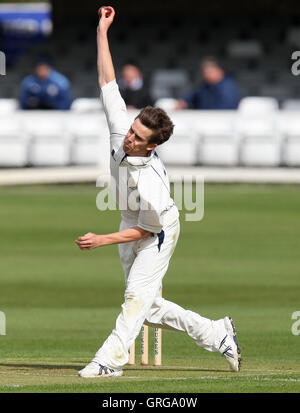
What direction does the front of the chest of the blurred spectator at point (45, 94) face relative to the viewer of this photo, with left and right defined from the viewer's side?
facing the viewer

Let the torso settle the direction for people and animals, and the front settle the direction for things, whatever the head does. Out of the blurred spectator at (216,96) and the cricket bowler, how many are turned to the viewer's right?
0

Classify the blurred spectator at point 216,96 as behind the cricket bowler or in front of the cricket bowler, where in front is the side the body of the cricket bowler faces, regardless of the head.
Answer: behind

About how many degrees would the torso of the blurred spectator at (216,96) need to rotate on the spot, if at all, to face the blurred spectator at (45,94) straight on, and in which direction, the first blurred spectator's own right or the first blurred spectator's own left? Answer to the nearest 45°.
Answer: approximately 45° to the first blurred spectator's own right

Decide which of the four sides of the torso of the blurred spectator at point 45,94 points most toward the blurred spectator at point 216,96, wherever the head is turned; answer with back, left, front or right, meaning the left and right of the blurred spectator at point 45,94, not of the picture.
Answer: left

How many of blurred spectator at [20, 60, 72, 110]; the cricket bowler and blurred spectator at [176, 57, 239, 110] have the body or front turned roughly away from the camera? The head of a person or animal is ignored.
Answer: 0

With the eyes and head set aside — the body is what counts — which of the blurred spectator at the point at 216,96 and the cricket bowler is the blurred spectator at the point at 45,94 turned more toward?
the cricket bowler

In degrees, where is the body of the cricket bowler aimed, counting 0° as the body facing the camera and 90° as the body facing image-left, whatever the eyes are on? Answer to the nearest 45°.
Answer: approximately 45°

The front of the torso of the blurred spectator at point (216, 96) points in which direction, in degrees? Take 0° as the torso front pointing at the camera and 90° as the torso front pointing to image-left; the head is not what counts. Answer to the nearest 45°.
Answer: approximately 45°

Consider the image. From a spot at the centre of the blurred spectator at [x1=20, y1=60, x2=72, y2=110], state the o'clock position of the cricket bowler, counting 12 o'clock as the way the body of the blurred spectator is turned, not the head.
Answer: The cricket bowler is roughly at 12 o'clock from the blurred spectator.
